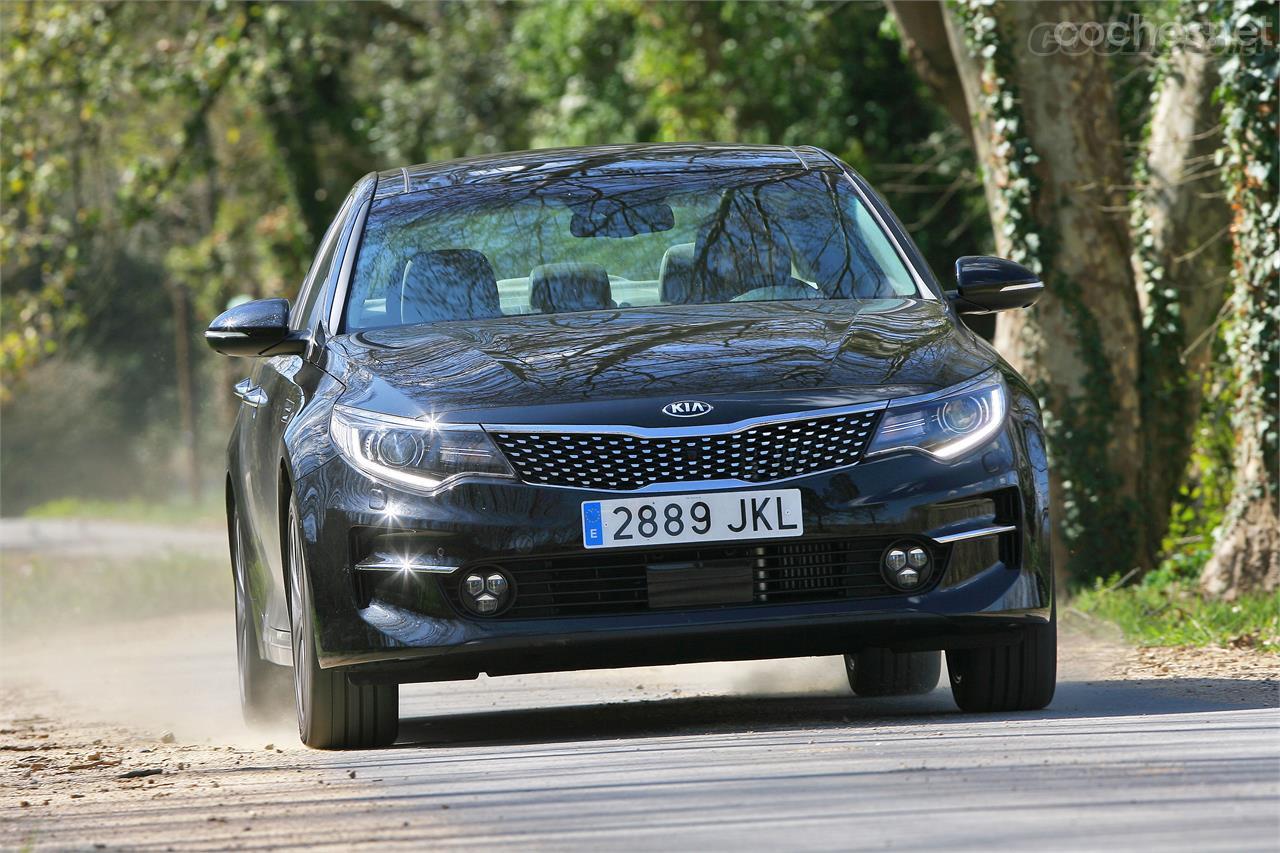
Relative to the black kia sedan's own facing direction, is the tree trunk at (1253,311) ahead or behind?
behind

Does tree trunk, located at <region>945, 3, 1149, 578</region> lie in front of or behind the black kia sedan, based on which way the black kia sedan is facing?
behind

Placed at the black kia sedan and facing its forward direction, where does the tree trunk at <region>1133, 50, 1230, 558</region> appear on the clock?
The tree trunk is roughly at 7 o'clock from the black kia sedan.

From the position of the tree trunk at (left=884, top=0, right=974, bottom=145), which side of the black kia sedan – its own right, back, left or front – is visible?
back

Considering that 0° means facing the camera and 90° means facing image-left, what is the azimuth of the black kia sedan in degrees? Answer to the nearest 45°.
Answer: approximately 0°

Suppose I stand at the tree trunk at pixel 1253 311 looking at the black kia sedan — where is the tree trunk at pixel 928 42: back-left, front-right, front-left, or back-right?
back-right
